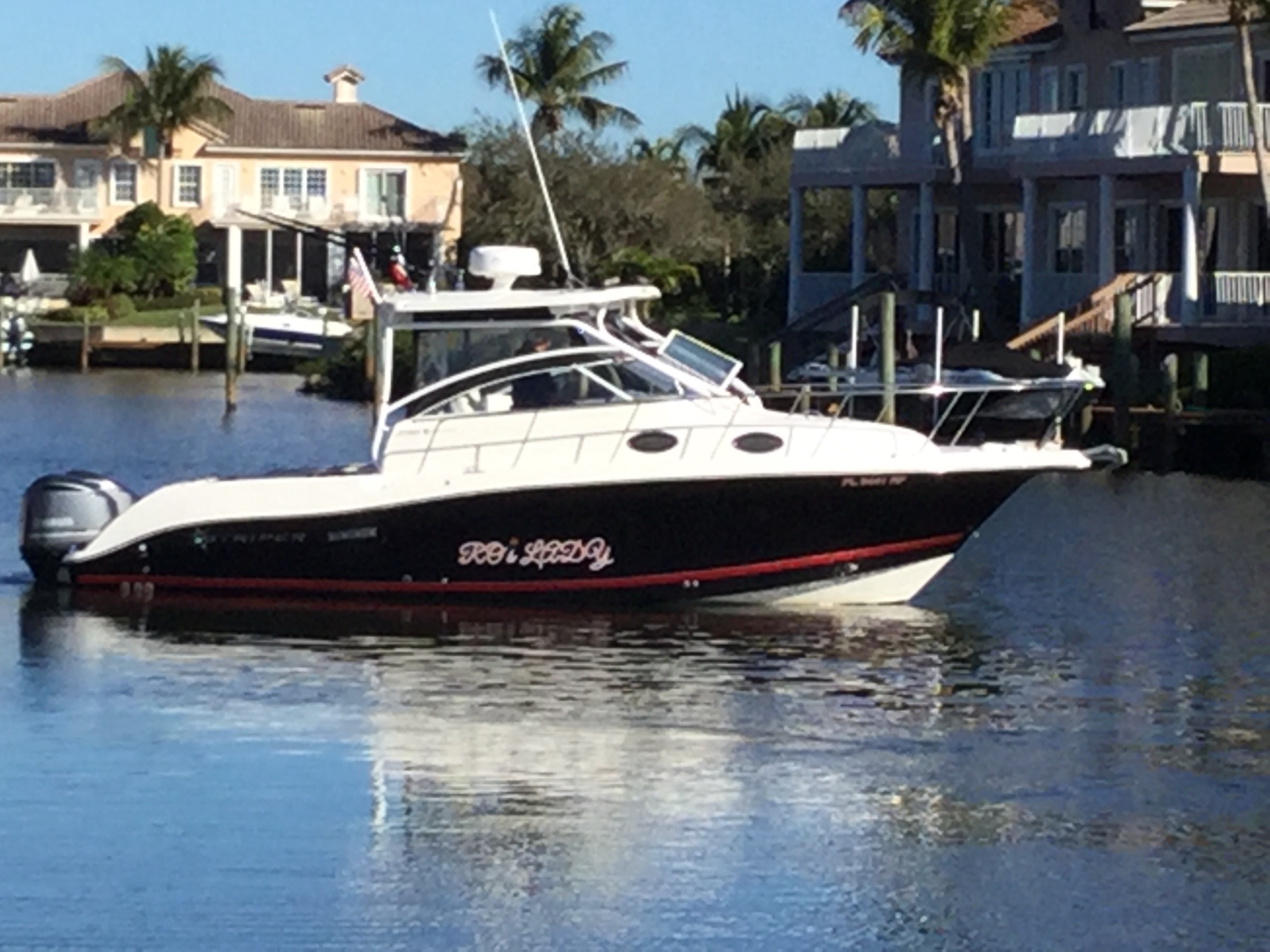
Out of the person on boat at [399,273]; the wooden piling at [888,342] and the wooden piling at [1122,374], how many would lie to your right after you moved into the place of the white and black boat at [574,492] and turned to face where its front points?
0

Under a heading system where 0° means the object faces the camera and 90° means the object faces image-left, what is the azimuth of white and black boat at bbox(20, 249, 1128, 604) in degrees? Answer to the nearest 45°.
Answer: approximately 270°

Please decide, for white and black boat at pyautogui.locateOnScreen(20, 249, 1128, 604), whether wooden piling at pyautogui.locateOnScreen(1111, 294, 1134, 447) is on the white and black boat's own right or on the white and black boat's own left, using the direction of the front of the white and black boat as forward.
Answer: on the white and black boat's own left

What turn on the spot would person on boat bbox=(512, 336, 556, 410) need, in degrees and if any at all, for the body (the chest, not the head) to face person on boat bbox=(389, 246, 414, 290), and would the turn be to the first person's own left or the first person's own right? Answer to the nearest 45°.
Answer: approximately 135° to the first person's own left

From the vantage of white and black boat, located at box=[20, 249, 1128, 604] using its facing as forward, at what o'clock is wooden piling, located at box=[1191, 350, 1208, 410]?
The wooden piling is roughly at 10 o'clock from the white and black boat.

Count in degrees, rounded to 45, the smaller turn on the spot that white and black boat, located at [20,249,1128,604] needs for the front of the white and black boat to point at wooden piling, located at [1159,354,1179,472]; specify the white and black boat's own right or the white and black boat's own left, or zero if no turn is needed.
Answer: approximately 45° to the white and black boat's own left

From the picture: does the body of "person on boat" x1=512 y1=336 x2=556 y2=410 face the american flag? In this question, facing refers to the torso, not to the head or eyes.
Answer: no

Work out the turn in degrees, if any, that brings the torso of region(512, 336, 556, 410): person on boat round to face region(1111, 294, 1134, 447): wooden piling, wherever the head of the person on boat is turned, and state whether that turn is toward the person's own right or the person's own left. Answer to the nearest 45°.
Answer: approximately 45° to the person's own left

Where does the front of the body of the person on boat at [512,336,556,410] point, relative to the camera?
to the viewer's right

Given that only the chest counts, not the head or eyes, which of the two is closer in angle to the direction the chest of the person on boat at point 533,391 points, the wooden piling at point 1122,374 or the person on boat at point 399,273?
the wooden piling

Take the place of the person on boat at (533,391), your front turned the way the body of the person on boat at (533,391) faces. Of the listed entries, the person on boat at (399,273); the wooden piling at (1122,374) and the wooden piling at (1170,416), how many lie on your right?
0

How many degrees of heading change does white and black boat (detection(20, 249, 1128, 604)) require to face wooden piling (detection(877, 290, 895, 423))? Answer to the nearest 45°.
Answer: approximately 90° to its left

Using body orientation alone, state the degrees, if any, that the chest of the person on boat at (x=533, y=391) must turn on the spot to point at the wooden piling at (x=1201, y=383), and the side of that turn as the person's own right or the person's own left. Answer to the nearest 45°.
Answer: approximately 45° to the person's own left
